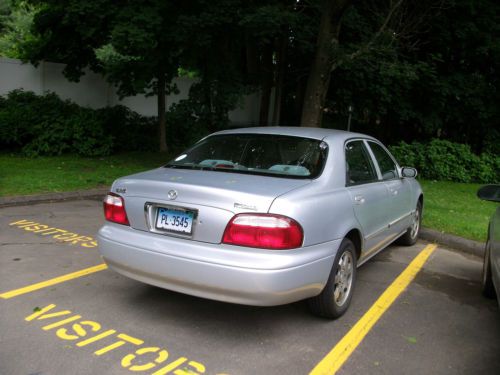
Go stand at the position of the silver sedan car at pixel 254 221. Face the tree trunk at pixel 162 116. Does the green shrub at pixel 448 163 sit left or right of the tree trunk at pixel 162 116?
right

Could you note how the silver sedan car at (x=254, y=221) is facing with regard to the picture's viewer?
facing away from the viewer and to the right of the viewer

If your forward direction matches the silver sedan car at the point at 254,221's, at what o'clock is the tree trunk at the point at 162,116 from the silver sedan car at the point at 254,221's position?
The tree trunk is roughly at 10 o'clock from the silver sedan car.

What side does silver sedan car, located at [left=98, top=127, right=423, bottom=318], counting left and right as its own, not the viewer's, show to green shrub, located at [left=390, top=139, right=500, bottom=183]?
front

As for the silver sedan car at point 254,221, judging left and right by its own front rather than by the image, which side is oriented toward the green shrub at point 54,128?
left

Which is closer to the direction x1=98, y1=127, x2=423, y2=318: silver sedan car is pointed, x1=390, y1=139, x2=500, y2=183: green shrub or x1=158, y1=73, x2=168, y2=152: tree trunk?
the green shrub
